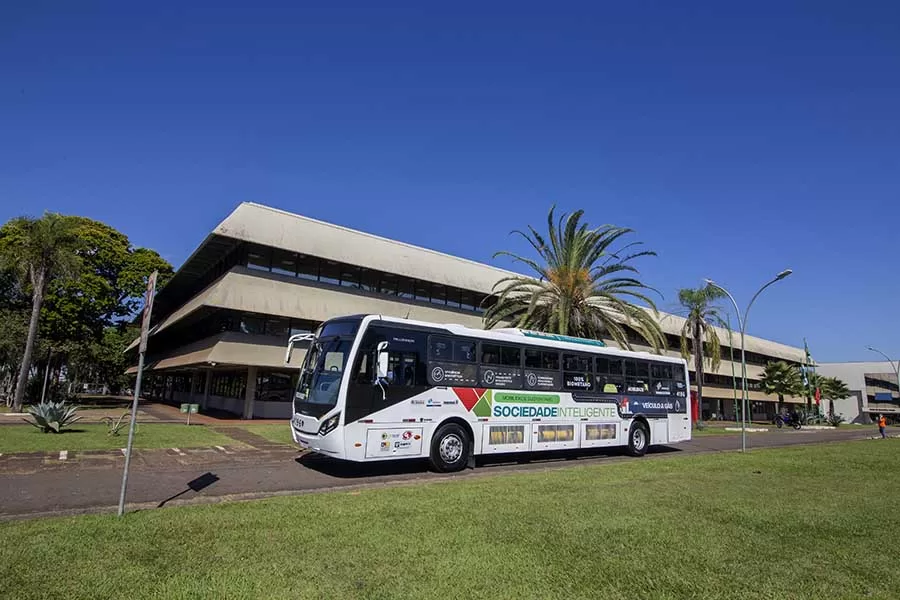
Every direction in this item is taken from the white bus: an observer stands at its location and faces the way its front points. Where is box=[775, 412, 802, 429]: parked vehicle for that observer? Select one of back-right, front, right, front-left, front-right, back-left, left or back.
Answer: back

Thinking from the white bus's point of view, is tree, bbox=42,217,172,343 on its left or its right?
on its right

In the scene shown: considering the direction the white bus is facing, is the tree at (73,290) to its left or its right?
on its right

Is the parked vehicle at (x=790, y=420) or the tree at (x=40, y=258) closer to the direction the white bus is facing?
the tree

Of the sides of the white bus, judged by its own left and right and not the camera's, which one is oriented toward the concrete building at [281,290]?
right

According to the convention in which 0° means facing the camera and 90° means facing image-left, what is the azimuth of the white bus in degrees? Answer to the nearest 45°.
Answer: approximately 45°

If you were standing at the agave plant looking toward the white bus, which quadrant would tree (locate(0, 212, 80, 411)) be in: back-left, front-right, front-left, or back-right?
back-left
